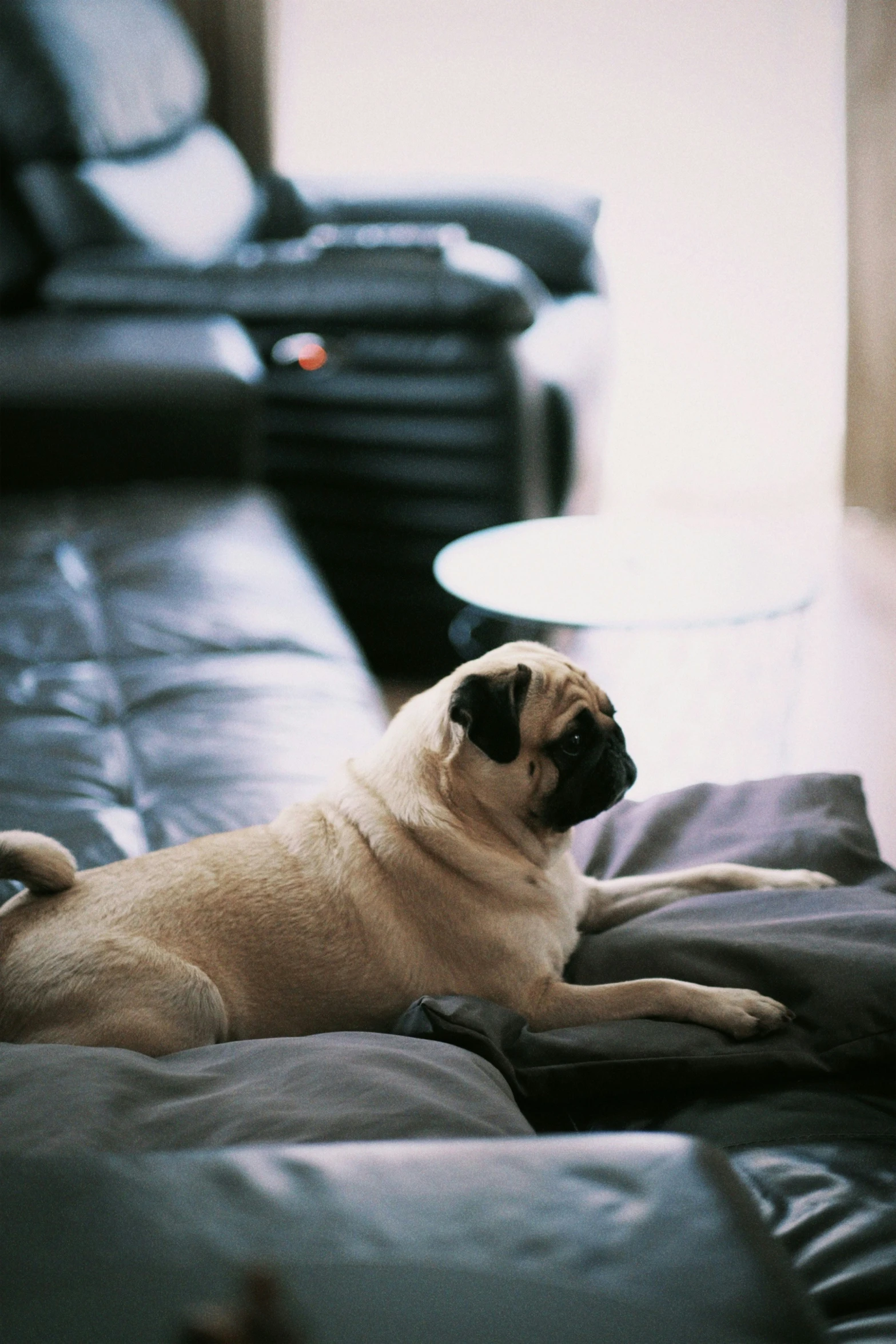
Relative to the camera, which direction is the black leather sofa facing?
to the viewer's right

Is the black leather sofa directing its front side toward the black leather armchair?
no

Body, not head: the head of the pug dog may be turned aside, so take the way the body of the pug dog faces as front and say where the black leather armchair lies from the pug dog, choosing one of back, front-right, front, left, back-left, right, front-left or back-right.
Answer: left

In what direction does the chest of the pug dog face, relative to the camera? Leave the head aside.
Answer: to the viewer's right
